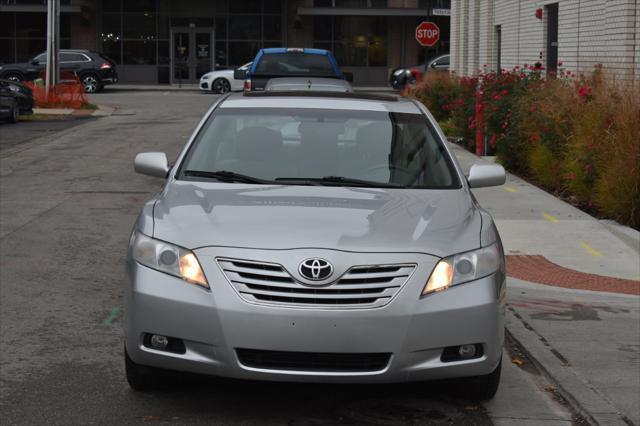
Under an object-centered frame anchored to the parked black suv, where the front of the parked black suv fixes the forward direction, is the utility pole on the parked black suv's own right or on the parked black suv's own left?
on the parked black suv's own left

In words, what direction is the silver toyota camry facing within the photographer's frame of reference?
facing the viewer

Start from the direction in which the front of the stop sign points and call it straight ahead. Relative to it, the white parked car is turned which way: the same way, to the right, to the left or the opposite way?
to the right

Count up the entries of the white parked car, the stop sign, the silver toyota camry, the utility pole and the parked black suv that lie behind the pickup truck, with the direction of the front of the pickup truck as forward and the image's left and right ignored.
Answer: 1

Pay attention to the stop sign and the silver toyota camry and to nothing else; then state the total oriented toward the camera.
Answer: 2

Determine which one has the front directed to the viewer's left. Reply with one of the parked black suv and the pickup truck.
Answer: the parked black suv

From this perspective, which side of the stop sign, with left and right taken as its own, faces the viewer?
front

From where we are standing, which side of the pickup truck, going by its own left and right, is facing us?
back

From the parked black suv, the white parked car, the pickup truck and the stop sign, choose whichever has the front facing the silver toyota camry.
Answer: the stop sign

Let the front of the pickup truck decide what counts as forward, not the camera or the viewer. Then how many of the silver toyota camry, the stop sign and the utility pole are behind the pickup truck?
1

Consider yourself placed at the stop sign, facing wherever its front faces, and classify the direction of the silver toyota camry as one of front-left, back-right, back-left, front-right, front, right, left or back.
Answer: front

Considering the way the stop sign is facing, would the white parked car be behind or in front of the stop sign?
behind

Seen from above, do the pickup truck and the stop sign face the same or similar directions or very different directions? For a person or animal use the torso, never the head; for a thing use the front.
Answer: very different directions

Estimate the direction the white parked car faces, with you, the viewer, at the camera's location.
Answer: facing to the left of the viewer

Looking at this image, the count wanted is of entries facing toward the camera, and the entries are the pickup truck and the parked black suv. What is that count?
0

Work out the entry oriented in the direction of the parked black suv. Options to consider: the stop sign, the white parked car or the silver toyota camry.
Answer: the white parked car

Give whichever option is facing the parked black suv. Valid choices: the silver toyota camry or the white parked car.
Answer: the white parked car

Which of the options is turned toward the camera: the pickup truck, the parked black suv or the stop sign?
the stop sign
